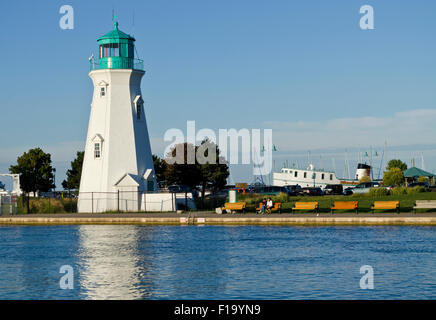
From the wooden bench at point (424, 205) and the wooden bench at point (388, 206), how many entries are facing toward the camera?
2

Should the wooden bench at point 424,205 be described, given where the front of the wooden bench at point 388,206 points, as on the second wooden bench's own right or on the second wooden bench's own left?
on the second wooden bench's own left

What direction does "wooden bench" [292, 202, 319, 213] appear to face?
toward the camera

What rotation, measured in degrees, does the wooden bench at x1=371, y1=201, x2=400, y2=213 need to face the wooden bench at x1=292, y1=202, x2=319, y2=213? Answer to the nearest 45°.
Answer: approximately 90° to its right

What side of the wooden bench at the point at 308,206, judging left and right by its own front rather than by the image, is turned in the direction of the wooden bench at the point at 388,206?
left

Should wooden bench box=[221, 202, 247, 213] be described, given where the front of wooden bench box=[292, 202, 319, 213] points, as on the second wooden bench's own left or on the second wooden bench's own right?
on the second wooden bench's own right

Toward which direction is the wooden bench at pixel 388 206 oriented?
toward the camera

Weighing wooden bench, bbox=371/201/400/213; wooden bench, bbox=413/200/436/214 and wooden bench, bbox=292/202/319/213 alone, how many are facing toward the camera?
3

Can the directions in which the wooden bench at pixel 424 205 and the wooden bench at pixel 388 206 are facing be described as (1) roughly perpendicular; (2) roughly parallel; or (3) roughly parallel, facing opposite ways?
roughly parallel

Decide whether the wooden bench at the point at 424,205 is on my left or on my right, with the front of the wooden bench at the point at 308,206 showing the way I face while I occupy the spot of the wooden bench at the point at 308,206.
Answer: on my left

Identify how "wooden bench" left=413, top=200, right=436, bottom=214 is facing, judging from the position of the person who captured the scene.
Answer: facing the viewer

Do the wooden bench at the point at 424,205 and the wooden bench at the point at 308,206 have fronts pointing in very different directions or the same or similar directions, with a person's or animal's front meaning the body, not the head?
same or similar directions
